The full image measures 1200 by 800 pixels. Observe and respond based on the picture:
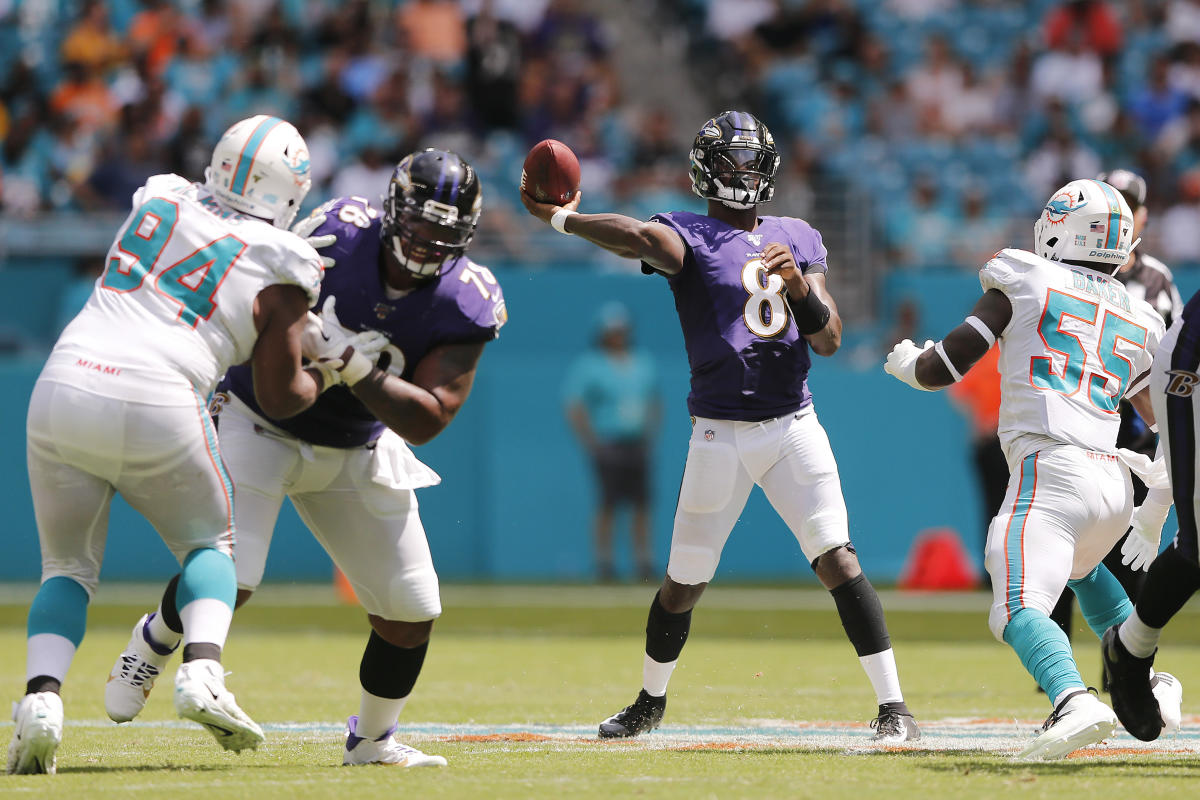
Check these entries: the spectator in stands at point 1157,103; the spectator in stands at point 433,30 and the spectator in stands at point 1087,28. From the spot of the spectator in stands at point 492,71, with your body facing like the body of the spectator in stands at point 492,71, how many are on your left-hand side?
2

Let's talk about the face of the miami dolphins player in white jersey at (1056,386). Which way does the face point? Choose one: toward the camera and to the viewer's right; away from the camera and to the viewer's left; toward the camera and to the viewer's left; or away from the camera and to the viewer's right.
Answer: away from the camera and to the viewer's left

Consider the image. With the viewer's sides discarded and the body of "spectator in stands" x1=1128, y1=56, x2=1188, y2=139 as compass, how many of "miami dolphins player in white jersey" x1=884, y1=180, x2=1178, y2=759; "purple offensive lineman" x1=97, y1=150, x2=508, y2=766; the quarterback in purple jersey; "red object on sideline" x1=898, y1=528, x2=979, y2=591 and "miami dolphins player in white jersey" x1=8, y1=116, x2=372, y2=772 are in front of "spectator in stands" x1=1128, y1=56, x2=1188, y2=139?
5

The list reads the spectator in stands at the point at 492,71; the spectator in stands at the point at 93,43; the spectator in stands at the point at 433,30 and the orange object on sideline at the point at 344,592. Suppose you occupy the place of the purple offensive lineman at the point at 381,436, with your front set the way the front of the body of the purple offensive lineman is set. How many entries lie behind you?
4

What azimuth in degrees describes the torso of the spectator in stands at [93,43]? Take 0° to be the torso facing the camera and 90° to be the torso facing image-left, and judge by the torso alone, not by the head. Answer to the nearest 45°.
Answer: approximately 0°

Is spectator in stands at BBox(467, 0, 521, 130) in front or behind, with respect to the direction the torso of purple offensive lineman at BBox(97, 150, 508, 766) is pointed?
behind

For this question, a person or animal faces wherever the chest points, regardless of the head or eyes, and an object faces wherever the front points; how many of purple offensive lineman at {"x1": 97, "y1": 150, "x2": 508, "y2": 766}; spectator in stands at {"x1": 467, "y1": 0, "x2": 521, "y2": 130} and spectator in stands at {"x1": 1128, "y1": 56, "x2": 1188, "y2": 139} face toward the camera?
3

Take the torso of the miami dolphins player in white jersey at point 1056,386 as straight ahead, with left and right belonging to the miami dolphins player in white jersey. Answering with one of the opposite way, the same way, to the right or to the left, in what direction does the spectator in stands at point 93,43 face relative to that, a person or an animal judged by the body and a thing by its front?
the opposite way
